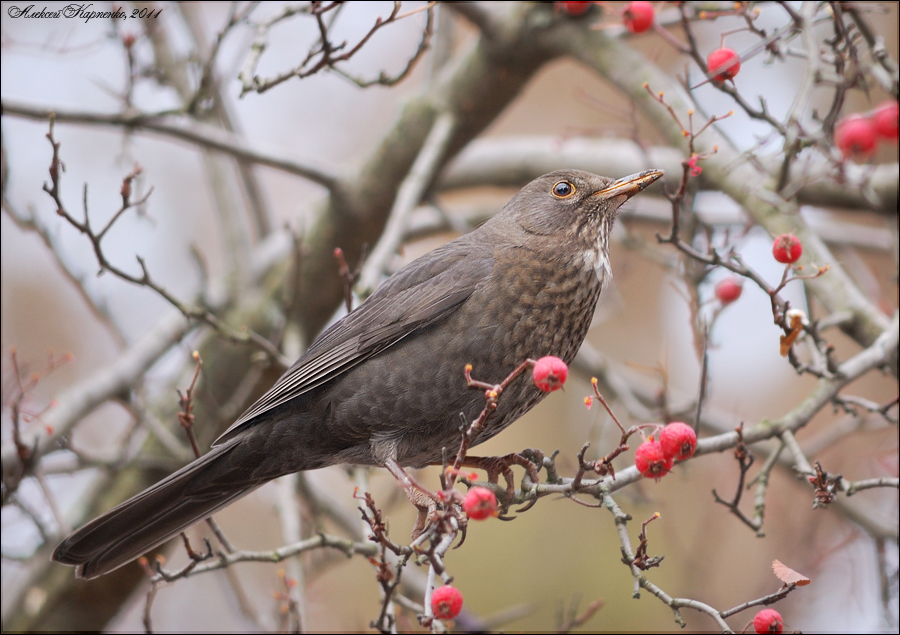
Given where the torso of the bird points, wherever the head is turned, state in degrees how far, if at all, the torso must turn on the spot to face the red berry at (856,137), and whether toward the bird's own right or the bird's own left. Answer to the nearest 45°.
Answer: approximately 45° to the bird's own right

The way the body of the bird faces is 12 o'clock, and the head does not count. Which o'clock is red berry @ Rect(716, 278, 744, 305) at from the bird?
The red berry is roughly at 12 o'clock from the bird.

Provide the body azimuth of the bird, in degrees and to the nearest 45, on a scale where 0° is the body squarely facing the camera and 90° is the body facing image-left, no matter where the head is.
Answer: approximately 270°

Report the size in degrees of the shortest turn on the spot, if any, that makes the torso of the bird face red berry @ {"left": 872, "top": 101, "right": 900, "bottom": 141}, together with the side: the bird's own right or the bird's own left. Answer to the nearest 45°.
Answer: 0° — it already faces it

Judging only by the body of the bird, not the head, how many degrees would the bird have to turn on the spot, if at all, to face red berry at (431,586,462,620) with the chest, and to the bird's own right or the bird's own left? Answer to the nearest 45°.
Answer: approximately 90° to the bird's own right

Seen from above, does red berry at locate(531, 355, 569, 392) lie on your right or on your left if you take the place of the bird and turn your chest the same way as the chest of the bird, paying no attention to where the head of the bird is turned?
on your right
